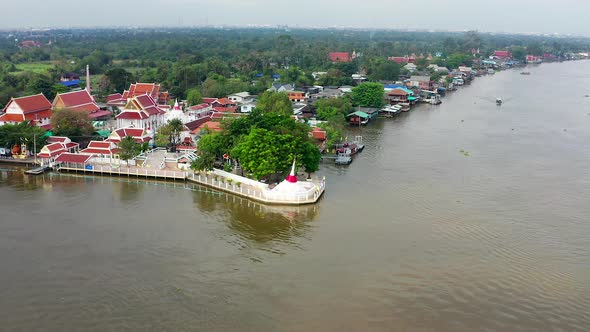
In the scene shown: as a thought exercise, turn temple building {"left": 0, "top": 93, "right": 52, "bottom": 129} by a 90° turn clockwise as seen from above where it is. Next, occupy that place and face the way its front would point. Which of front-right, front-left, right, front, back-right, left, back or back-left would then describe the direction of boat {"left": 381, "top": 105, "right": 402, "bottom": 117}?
back-right

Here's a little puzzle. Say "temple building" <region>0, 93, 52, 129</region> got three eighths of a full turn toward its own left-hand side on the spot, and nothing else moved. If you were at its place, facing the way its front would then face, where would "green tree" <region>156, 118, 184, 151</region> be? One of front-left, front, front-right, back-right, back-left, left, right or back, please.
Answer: front-right

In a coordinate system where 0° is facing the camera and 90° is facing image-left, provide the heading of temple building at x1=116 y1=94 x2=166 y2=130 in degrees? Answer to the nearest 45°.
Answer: approximately 45°

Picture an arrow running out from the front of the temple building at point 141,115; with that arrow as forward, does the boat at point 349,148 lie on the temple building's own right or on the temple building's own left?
on the temple building's own left

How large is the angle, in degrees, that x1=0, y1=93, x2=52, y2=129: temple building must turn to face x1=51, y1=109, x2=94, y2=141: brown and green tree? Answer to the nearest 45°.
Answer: approximately 90° to its left

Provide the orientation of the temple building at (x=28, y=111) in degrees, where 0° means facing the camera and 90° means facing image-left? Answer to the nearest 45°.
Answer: approximately 45°

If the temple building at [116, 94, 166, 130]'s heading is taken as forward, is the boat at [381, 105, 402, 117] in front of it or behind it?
behind

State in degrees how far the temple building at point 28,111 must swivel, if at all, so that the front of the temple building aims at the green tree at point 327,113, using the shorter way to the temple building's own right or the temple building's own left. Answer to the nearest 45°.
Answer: approximately 135° to the temple building's own left
